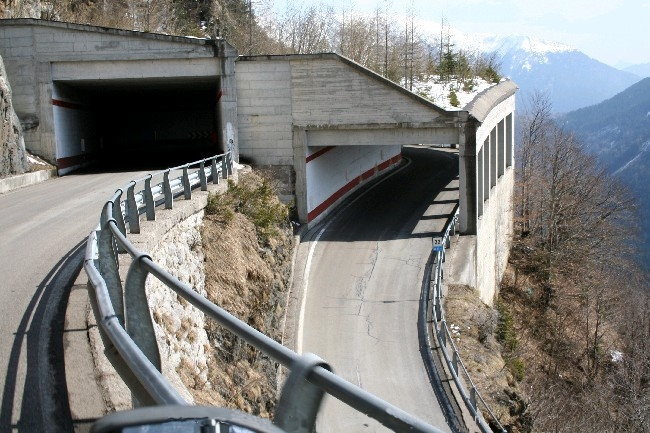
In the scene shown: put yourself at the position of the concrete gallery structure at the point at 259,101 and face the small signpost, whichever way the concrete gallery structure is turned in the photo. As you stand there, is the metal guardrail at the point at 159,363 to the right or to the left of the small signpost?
right

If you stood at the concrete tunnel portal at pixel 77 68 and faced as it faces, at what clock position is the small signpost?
The small signpost is roughly at 10 o'clock from the concrete tunnel portal.

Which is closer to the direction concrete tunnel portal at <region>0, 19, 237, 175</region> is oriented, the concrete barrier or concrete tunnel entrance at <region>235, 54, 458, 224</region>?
the concrete barrier

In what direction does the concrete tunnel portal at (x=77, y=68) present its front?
toward the camera

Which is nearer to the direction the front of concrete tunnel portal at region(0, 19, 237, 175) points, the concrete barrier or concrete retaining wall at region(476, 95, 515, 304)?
the concrete barrier

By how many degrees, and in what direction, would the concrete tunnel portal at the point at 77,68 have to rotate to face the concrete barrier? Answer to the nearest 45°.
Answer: approximately 45° to its right

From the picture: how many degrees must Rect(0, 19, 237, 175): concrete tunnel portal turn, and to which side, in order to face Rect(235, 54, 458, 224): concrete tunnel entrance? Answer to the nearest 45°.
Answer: approximately 90° to its left

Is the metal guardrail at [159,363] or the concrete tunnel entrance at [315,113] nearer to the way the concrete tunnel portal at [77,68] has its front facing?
the metal guardrail

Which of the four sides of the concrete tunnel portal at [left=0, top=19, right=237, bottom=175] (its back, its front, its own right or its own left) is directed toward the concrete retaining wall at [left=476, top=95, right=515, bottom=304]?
left

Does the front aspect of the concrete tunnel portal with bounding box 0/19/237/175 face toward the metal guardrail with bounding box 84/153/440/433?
yes

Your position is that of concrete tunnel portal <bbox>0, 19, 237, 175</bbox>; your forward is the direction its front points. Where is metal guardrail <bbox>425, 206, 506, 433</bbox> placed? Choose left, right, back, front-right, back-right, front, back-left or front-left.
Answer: front-left

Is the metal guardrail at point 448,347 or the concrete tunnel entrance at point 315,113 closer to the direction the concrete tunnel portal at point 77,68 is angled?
the metal guardrail
